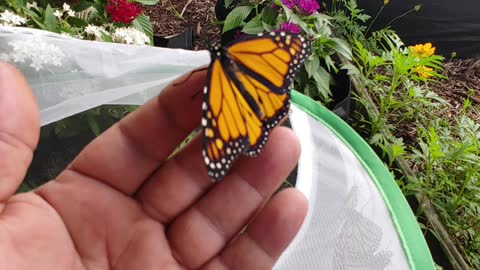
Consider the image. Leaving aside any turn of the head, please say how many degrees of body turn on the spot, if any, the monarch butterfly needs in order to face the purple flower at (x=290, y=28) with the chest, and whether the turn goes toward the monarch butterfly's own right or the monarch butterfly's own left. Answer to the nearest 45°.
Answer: approximately 45° to the monarch butterfly's own right

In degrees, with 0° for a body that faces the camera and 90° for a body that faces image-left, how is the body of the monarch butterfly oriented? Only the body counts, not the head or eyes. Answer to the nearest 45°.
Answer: approximately 135°

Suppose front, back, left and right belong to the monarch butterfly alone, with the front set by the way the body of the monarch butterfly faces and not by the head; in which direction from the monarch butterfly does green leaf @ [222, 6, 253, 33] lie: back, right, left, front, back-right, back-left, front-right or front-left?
front-right

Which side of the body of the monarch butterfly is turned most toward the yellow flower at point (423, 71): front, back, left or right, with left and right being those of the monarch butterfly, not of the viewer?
right

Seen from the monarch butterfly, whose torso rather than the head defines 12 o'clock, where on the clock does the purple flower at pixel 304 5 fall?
The purple flower is roughly at 2 o'clock from the monarch butterfly.

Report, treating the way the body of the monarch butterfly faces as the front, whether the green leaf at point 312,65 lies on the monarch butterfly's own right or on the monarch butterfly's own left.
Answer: on the monarch butterfly's own right

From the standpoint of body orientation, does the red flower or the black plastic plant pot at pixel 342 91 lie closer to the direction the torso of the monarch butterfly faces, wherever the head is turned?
the red flower
